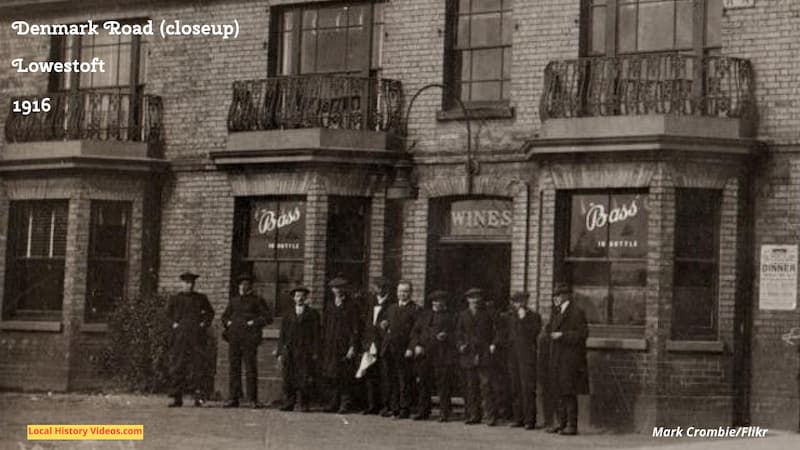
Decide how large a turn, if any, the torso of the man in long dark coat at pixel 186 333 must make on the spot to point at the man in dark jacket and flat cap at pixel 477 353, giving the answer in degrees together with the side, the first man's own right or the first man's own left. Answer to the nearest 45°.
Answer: approximately 45° to the first man's own left

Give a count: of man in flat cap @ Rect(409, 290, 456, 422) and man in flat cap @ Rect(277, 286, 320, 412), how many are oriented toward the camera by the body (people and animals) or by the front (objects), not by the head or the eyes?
2

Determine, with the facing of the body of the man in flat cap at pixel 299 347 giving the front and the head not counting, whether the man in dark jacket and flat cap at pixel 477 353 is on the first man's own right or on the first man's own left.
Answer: on the first man's own left

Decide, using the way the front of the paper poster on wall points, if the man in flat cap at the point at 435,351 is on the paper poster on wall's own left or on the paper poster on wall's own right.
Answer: on the paper poster on wall's own right

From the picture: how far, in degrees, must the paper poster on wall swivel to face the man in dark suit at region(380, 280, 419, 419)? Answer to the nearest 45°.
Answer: approximately 90° to its right

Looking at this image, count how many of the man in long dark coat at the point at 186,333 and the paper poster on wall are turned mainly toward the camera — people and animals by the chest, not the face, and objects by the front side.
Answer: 2

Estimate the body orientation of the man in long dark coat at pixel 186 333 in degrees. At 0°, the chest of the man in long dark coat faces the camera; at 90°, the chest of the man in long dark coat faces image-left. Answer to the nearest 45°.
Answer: approximately 0°

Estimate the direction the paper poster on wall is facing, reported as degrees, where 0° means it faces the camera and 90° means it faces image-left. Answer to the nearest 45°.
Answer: approximately 0°

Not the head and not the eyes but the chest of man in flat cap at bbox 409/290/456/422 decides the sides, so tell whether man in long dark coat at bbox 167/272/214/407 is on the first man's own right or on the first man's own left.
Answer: on the first man's own right

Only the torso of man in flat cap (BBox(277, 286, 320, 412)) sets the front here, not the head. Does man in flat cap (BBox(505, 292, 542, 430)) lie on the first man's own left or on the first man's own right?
on the first man's own left
